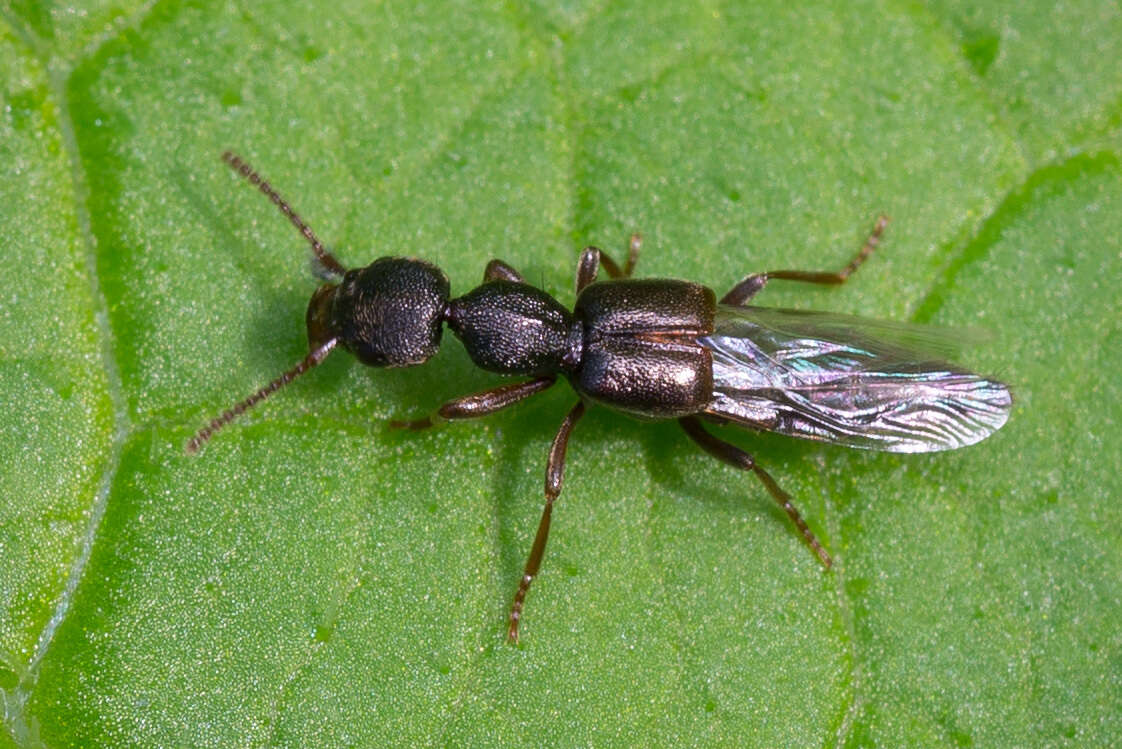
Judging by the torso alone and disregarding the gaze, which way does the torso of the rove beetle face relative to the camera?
to the viewer's left
